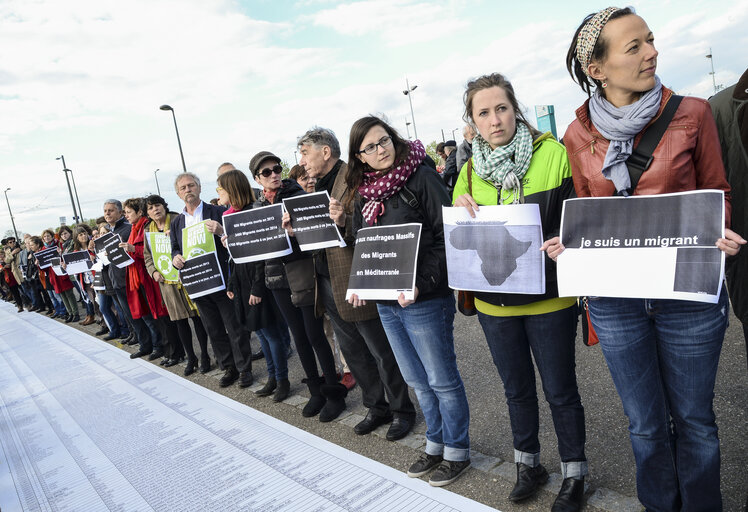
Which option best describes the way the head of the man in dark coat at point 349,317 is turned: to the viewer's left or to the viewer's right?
to the viewer's left

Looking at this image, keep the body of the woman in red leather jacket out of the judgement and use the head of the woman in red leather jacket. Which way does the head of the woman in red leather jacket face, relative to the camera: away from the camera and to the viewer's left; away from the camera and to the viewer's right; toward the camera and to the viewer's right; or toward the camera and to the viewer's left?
toward the camera and to the viewer's right

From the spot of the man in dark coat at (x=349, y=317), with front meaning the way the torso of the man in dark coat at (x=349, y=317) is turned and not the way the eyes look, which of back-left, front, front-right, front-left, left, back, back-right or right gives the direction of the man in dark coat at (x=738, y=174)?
left

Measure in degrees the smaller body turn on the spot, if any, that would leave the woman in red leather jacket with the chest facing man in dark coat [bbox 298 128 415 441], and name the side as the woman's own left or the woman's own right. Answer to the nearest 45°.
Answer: approximately 135° to the woman's own right

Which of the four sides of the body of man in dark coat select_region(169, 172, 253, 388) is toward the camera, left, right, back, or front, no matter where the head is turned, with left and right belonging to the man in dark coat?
front

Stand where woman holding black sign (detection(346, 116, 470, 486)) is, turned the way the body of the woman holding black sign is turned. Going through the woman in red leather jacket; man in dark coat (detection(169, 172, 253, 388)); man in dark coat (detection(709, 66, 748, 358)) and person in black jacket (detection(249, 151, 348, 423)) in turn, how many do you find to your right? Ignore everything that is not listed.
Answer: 2

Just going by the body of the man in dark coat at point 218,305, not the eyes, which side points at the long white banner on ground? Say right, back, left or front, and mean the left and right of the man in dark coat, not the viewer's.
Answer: front

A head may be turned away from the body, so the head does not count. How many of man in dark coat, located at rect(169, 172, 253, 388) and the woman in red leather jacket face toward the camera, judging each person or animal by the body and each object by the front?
2

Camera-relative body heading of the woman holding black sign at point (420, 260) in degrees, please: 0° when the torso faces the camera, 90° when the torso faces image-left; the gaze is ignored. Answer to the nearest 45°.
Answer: approximately 45°

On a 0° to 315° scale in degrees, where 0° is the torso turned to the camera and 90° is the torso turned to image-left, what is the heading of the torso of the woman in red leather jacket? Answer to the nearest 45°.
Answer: approximately 0°

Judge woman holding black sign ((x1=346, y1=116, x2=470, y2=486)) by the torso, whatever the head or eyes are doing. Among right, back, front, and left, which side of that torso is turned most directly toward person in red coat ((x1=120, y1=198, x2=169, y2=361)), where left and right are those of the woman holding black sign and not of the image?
right
